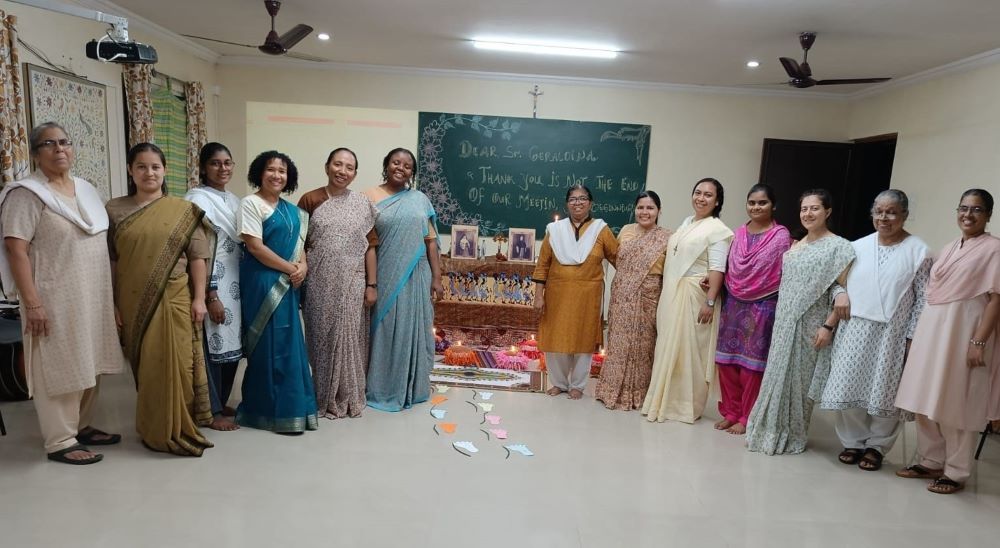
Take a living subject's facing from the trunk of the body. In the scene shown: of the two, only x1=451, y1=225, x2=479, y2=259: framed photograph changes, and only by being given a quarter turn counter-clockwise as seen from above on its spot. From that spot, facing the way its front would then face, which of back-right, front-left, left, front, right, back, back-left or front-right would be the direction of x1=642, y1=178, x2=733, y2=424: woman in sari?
front-right

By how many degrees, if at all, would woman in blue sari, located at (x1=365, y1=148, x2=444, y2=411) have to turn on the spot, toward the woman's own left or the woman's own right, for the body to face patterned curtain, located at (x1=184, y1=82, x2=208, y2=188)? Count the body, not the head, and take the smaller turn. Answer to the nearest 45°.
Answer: approximately 135° to the woman's own right

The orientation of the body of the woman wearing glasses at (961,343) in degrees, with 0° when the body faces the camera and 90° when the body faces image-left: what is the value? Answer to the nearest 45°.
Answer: approximately 45°

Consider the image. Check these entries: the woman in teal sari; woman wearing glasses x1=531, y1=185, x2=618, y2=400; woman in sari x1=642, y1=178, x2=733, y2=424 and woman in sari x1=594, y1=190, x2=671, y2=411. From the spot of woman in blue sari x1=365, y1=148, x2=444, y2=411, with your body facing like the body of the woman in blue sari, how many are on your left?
3

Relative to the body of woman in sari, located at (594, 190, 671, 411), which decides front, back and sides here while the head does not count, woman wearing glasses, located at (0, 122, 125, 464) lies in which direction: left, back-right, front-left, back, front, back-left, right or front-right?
front-right

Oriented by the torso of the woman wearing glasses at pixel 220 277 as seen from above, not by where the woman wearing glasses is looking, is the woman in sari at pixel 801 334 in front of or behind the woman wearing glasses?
in front

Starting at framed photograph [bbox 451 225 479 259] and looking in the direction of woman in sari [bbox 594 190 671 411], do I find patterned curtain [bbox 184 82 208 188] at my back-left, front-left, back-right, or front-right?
back-right

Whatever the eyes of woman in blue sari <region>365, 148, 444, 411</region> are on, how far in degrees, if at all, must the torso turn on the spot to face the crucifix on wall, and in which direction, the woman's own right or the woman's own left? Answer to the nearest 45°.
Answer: approximately 135° to the woman's own left
